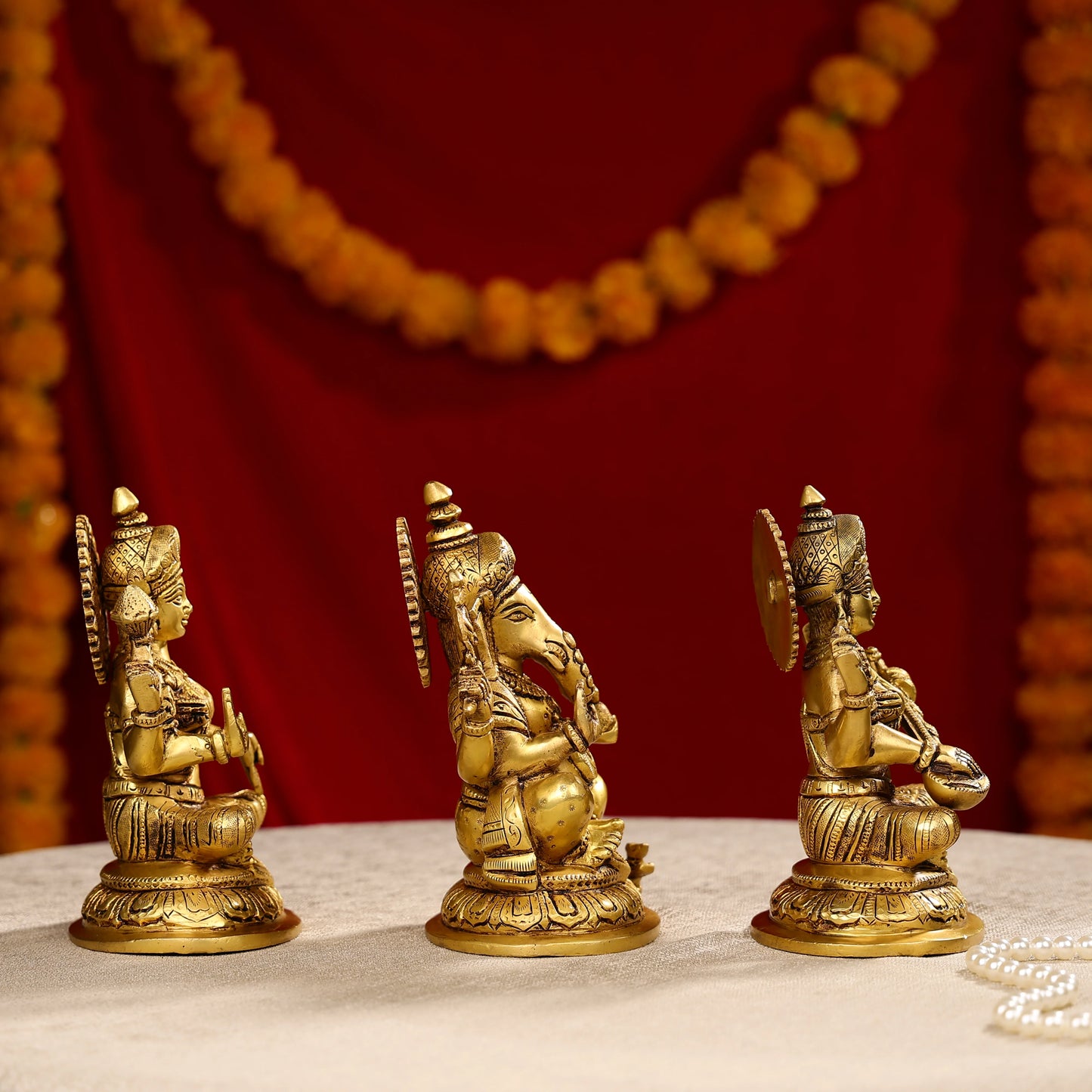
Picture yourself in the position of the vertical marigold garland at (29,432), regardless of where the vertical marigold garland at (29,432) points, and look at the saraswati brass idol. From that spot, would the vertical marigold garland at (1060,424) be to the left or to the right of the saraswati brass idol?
left

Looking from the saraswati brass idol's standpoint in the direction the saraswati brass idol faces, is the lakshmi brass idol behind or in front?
behind

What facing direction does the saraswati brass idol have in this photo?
to the viewer's right

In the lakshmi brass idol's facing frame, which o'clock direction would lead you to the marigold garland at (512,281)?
The marigold garland is roughly at 10 o'clock from the lakshmi brass idol.

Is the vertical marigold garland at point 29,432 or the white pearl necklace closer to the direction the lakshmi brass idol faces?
the white pearl necklace

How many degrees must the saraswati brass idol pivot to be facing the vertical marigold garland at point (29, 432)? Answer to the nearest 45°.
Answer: approximately 135° to its left

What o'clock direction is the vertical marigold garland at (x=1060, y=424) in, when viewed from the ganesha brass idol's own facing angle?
The vertical marigold garland is roughly at 10 o'clock from the ganesha brass idol.

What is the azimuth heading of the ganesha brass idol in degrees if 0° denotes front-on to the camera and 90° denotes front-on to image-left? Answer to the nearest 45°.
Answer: approximately 270°

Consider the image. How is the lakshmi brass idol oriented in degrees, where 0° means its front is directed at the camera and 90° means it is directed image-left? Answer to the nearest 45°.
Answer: approximately 270°
